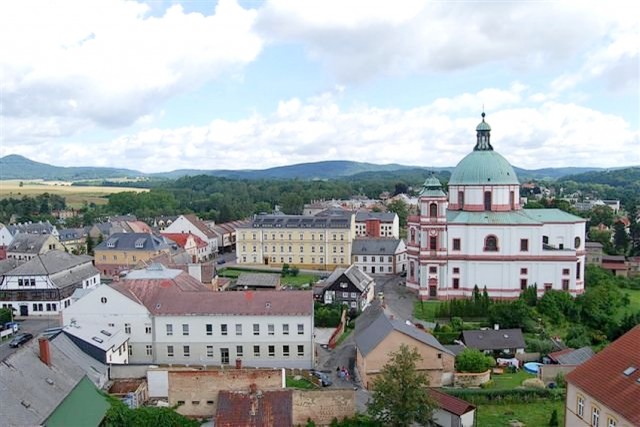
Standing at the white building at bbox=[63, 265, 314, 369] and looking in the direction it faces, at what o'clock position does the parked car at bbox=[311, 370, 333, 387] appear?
The parked car is roughly at 10 o'clock from the white building.

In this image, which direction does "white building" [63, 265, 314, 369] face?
toward the camera

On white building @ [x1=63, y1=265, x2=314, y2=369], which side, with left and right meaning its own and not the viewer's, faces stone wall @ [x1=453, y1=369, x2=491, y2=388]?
left

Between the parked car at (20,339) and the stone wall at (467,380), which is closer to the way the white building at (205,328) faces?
the stone wall

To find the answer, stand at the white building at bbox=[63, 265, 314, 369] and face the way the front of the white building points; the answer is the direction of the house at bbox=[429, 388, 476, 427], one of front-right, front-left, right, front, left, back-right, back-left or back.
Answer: front-left

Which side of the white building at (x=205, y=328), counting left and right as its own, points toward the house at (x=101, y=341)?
right

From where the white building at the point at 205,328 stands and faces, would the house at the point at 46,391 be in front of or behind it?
in front

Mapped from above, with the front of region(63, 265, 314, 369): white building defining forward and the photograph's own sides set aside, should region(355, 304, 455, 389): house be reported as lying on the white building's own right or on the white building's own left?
on the white building's own left

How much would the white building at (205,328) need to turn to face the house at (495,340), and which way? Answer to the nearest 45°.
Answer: approximately 90° to its left
